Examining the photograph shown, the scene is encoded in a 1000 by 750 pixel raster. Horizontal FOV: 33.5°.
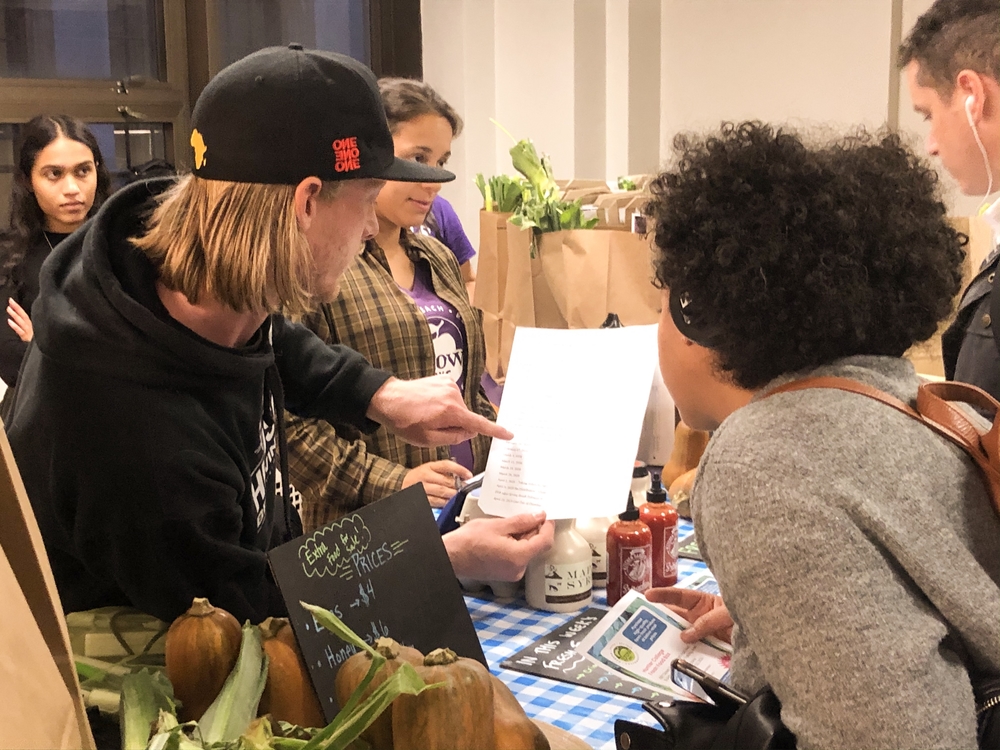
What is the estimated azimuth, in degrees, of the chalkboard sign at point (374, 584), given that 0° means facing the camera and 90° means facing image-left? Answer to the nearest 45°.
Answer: approximately 0°

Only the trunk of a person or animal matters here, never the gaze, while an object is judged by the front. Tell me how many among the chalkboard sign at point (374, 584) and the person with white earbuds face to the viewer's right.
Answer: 0

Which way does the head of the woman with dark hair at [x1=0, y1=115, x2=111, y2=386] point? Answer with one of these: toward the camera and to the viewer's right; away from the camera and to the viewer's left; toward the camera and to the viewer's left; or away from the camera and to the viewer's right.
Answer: toward the camera and to the viewer's right

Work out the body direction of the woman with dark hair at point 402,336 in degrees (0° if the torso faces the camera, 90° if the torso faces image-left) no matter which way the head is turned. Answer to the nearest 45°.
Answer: approximately 315°

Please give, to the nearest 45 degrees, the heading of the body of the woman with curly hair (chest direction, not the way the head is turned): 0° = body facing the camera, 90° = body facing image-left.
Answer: approximately 135°

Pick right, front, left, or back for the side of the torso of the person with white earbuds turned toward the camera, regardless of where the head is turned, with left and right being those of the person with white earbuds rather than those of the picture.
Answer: left

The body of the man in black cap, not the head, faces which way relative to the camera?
to the viewer's right

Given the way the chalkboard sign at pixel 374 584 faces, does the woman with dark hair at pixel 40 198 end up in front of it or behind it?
behind
